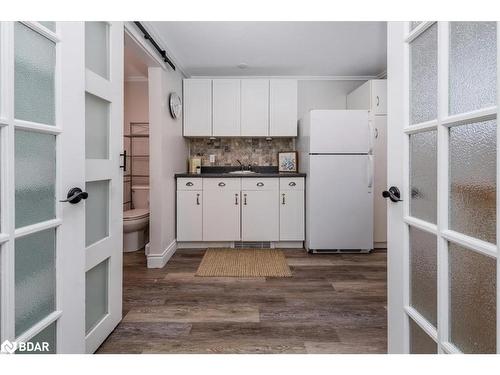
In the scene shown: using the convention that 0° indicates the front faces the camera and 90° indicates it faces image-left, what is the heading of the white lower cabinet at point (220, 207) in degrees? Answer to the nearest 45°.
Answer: approximately 0°

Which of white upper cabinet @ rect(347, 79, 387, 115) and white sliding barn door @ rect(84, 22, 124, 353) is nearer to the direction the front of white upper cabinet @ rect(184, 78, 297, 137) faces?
the white sliding barn door

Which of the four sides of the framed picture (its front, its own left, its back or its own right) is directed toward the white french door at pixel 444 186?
front

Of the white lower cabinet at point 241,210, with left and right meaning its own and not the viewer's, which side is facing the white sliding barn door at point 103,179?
front

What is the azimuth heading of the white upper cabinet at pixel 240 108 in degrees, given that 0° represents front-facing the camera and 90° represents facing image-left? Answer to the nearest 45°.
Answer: approximately 0°
